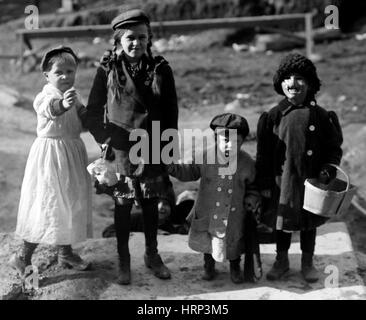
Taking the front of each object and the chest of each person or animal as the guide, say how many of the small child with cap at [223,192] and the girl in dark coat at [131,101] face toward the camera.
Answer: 2

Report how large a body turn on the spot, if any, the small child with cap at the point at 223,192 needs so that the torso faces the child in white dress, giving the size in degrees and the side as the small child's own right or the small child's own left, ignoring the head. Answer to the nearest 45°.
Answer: approximately 90° to the small child's own right

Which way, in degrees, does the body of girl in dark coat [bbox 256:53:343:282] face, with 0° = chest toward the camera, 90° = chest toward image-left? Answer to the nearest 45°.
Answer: approximately 0°

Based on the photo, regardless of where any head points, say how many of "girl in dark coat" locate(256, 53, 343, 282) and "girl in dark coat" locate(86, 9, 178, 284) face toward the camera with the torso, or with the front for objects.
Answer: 2

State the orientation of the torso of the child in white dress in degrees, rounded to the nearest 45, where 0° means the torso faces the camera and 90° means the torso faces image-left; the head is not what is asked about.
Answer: approximately 315°
